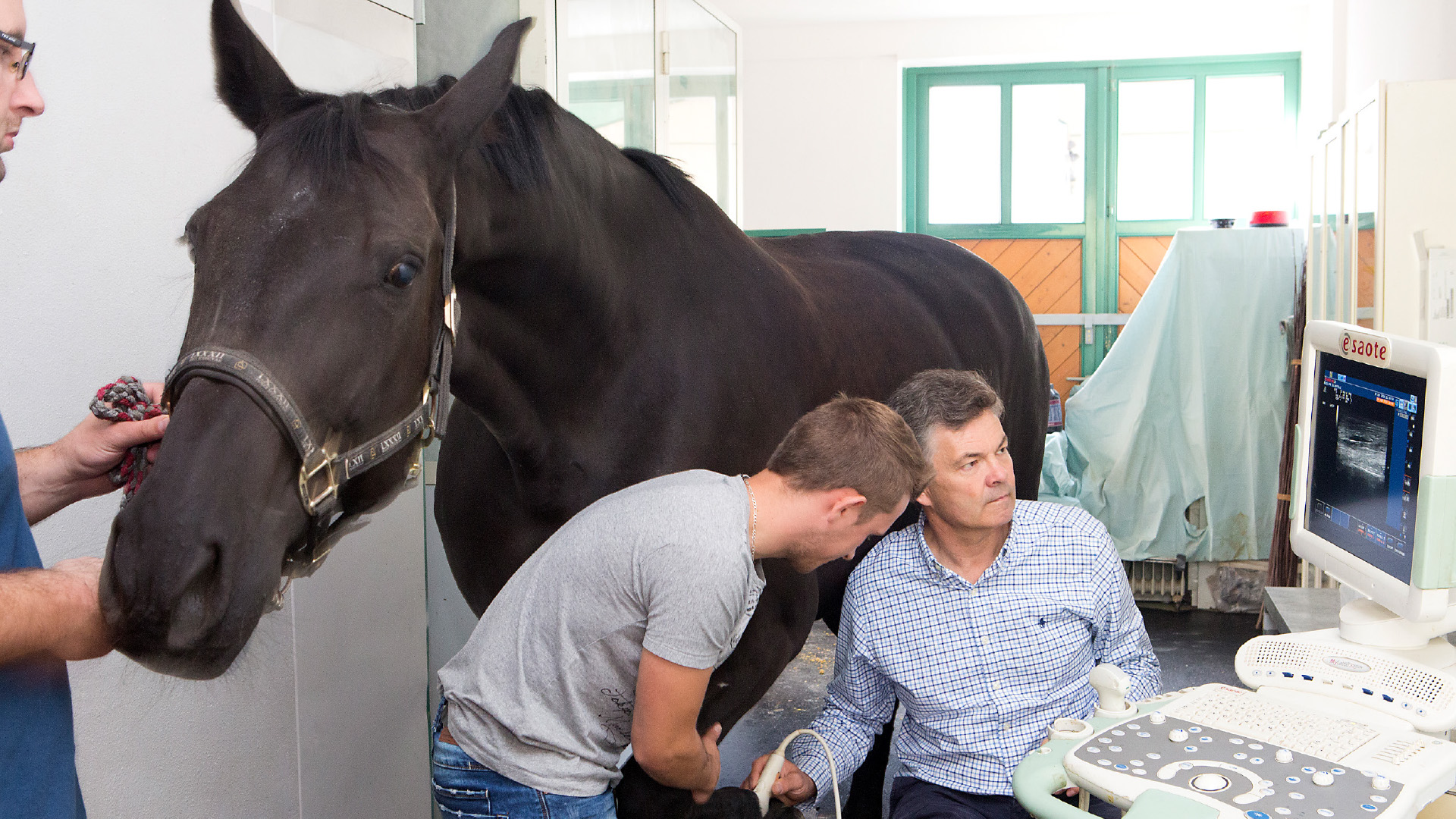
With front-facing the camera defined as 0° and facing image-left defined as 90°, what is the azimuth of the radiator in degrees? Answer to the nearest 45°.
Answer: approximately 0°

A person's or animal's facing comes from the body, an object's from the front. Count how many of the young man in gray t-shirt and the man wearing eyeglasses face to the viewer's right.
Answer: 2

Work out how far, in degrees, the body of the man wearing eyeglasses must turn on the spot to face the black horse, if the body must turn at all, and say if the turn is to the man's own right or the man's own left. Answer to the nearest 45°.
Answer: approximately 45° to the man's own left

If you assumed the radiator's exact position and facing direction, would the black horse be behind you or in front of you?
in front

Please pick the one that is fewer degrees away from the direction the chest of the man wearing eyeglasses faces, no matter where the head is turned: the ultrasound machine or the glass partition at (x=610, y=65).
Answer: the ultrasound machine

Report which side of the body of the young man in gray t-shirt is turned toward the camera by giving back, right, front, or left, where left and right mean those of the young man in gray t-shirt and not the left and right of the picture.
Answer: right

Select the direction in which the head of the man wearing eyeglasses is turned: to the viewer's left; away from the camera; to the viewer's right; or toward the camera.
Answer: to the viewer's right

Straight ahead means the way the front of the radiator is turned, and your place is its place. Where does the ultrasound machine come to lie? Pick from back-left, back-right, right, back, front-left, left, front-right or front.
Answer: front

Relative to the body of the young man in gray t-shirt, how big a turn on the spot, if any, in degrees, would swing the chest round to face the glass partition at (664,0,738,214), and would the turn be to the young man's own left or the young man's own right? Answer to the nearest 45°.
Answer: approximately 90° to the young man's own left

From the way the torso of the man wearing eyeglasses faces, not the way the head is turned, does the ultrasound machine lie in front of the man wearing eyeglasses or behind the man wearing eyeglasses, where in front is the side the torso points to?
in front

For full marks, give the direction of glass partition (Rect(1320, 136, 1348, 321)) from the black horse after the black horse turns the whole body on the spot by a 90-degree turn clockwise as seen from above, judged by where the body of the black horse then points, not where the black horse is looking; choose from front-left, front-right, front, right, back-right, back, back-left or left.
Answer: right

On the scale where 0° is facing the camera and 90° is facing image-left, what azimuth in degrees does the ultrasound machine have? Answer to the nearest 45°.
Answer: approximately 45°

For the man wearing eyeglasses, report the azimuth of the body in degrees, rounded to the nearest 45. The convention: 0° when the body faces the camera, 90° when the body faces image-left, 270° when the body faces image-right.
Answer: approximately 270°
